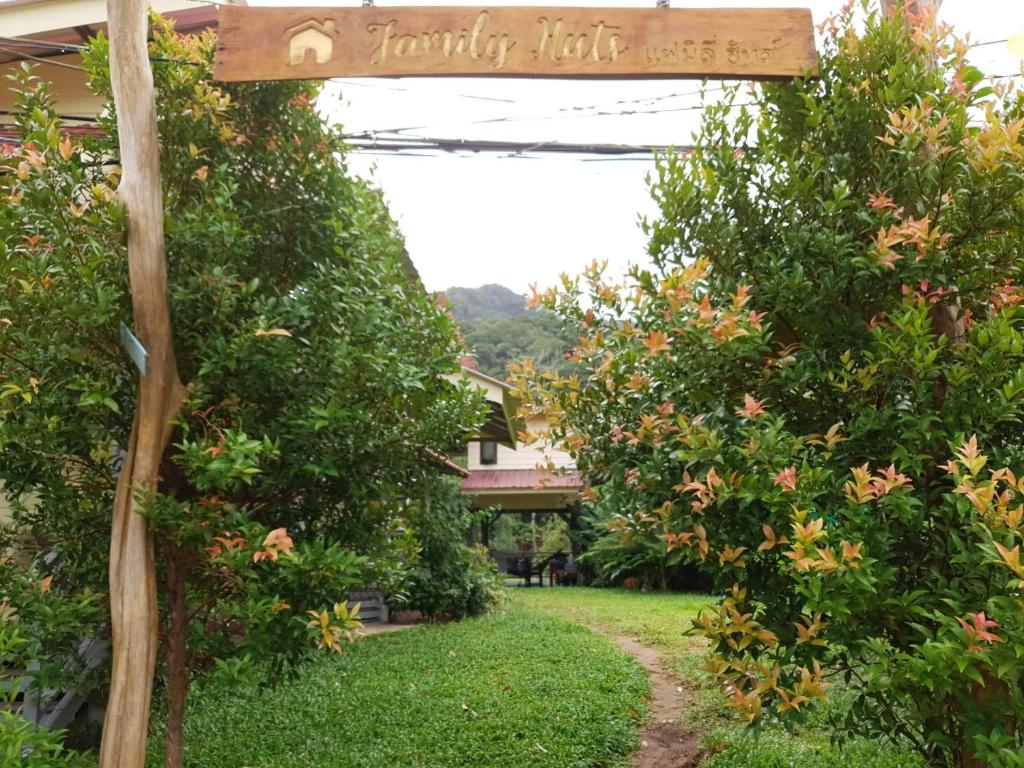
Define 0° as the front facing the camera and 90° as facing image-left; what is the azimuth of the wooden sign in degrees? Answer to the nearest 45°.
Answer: approximately 0°

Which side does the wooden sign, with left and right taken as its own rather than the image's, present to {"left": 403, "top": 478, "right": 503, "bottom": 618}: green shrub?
back

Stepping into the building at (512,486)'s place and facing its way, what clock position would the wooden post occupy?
The wooden post is roughly at 12 o'clock from the building.

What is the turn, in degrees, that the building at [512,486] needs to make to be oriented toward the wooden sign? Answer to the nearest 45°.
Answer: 0° — it already faces it

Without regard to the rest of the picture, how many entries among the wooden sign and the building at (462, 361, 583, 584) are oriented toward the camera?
2

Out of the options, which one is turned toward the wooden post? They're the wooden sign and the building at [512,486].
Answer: the building

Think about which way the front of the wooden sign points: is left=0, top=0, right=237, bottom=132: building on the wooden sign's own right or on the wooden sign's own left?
on the wooden sign's own right

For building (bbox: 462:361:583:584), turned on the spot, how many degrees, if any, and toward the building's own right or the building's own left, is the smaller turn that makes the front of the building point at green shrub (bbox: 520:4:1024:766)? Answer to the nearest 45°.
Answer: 0° — it already faces it

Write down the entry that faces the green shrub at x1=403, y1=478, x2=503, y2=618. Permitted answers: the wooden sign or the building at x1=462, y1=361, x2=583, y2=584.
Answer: the building

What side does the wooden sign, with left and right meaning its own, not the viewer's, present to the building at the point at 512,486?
back

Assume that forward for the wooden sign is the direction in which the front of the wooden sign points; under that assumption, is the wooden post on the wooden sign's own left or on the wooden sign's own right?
on the wooden sign's own right
